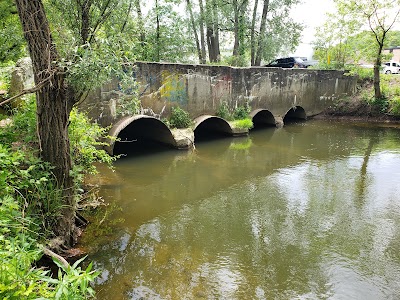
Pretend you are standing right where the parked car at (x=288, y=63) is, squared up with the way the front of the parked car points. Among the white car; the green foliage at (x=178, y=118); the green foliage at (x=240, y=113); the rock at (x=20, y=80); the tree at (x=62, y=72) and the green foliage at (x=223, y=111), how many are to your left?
5

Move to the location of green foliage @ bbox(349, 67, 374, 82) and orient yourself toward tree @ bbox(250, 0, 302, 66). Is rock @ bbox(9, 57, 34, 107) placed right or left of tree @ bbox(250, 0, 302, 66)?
left

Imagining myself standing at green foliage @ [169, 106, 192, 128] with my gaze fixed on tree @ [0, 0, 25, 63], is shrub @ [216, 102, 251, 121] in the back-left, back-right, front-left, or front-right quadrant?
back-right

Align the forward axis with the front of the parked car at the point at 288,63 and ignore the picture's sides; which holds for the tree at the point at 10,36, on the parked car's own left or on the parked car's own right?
on the parked car's own left

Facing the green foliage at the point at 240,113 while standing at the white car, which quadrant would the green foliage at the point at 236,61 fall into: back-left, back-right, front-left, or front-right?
front-right

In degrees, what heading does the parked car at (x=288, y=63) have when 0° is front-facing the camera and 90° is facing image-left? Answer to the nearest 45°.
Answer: approximately 90°

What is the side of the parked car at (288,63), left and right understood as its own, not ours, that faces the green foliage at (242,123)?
left

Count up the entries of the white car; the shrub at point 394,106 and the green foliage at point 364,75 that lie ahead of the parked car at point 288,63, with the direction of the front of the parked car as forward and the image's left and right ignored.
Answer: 0

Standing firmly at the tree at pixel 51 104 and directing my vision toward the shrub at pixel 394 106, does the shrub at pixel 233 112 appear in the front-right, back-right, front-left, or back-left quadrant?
front-left

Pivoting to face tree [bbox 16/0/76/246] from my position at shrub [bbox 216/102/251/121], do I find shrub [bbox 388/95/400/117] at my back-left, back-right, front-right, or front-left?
back-left

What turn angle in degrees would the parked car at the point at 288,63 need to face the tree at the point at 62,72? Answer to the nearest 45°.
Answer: approximately 90° to its left
